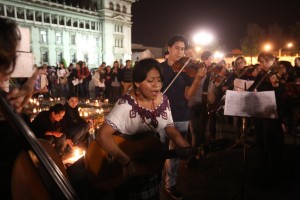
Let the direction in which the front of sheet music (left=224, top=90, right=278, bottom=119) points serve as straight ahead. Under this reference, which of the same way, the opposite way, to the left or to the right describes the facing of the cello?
to the left

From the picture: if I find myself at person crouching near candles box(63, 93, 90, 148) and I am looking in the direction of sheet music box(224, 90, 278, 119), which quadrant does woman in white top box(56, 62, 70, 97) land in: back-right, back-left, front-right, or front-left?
back-left

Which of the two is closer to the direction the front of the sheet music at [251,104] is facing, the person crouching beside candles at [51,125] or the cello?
the cello

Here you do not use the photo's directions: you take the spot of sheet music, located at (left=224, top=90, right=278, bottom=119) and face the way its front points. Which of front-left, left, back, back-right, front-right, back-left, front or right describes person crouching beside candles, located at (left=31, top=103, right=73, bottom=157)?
right

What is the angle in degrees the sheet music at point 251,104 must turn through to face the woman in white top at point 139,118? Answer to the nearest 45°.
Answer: approximately 45° to its right
